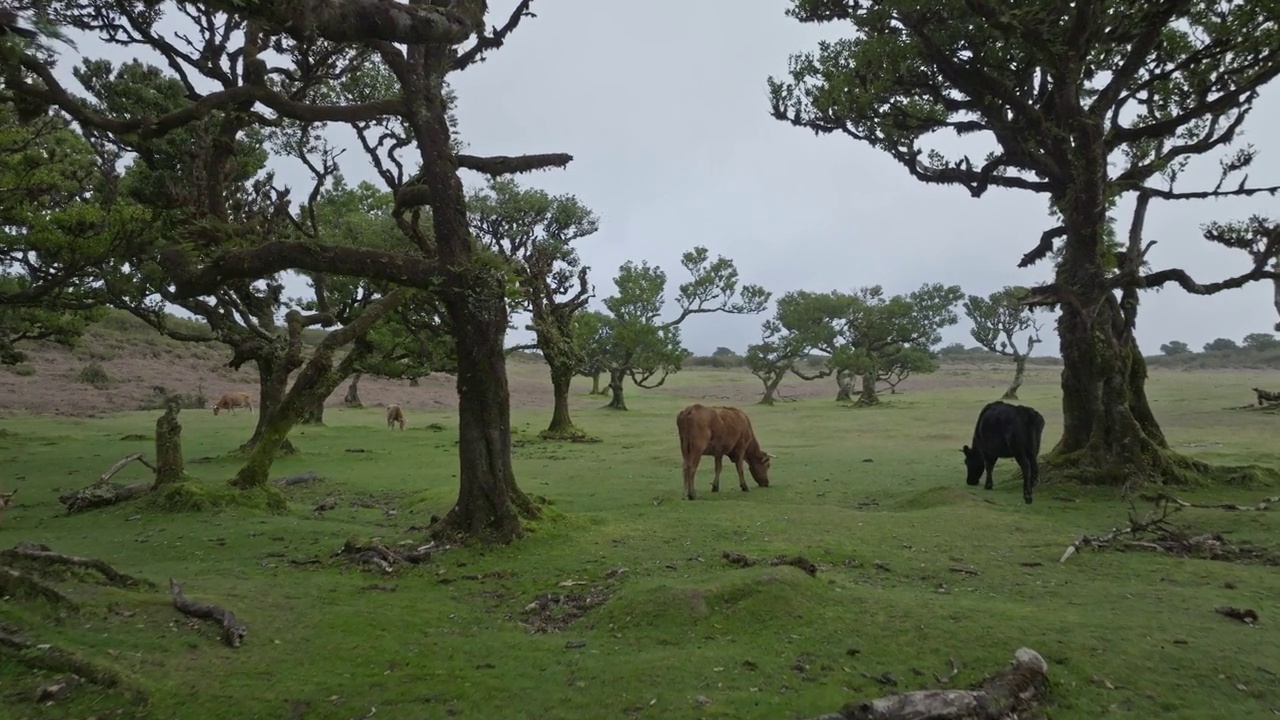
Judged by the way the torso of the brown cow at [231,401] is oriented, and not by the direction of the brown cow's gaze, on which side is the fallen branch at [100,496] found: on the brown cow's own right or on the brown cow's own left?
on the brown cow's own left

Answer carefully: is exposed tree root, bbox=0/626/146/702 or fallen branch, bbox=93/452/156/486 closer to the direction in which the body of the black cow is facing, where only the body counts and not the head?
the fallen branch

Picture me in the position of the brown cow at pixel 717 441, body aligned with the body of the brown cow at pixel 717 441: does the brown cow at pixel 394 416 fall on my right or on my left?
on my left

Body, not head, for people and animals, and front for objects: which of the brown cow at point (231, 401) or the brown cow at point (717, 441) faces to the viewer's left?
the brown cow at point (231, 401)

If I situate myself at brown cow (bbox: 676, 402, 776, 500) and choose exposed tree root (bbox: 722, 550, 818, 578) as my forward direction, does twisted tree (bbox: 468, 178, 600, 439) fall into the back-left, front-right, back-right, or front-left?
back-right

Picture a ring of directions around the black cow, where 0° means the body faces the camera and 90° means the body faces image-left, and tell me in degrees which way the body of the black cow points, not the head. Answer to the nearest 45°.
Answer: approximately 135°

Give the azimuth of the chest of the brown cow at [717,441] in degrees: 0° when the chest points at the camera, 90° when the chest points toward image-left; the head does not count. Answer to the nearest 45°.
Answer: approximately 225°

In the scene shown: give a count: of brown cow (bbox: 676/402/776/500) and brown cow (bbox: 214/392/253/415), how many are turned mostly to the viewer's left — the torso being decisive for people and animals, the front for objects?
1

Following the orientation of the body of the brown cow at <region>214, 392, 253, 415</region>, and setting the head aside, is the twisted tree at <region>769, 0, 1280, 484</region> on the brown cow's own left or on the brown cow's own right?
on the brown cow's own left

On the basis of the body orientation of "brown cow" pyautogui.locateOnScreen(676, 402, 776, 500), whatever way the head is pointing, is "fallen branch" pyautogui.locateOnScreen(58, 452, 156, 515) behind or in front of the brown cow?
behind

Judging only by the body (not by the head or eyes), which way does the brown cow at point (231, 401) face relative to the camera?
to the viewer's left

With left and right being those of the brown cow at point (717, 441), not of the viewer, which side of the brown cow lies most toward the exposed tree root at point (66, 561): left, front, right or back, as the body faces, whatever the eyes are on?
back

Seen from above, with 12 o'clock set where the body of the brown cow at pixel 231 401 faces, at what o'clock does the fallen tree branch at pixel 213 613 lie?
The fallen tree branch is roughly at 9 o'clock from the brown cow.
